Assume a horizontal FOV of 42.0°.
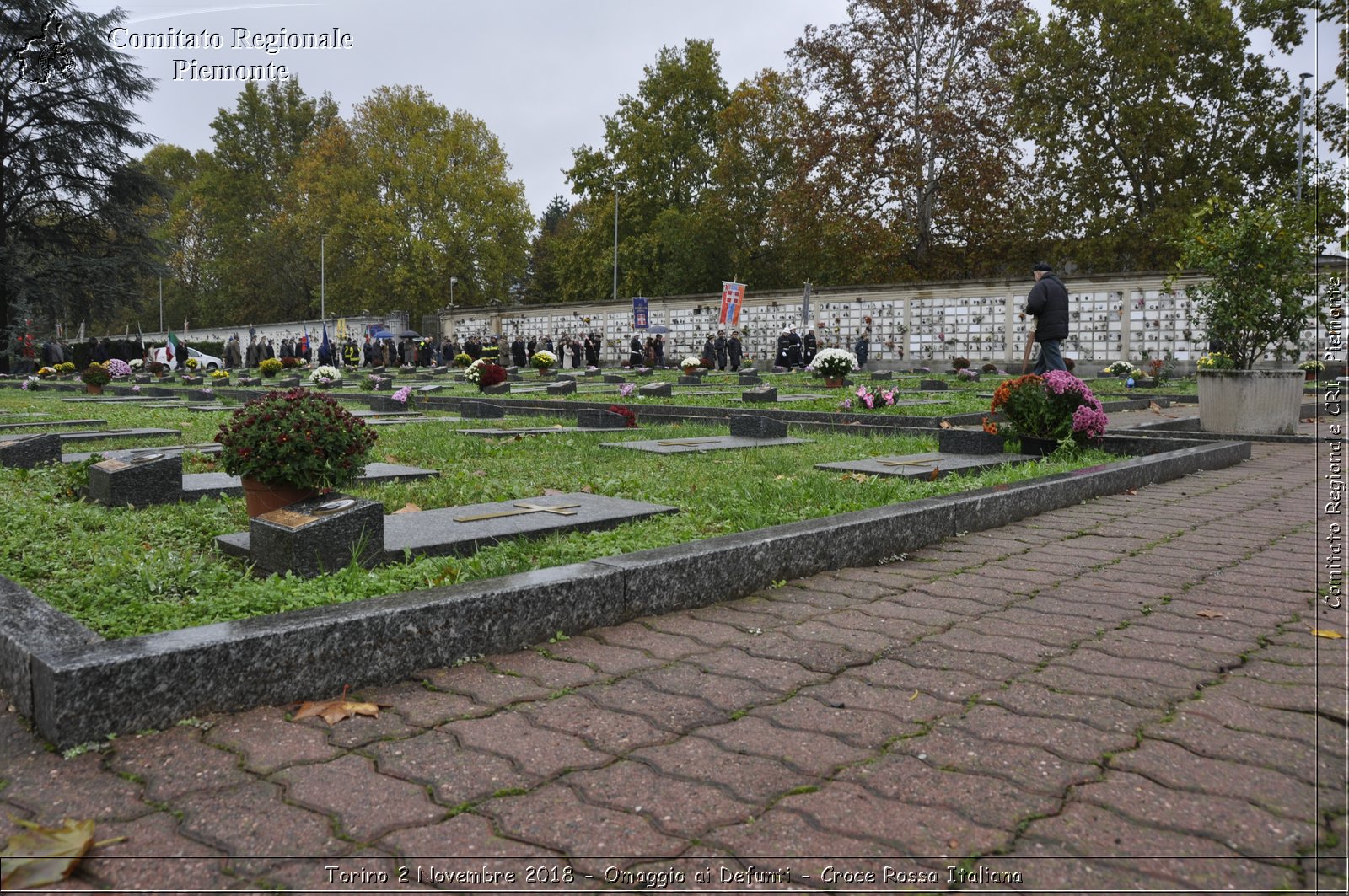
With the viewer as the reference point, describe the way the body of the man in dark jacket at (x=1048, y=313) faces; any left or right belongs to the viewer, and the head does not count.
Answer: facing away from the viewer and to the left of the viewer

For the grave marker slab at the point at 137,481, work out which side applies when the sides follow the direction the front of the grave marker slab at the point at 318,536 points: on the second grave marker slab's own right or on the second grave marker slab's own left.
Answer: on the second grave marker slab's own right

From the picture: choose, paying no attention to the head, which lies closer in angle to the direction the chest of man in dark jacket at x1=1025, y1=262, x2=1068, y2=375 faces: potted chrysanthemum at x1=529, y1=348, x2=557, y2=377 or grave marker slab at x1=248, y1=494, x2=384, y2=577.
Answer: the potted chrysanthemum

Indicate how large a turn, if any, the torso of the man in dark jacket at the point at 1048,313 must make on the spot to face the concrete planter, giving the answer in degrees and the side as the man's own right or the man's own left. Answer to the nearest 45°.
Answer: approximately 135° to the man's own right

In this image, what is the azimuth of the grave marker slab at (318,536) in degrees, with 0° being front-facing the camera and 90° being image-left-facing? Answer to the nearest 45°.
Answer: approximately 45°

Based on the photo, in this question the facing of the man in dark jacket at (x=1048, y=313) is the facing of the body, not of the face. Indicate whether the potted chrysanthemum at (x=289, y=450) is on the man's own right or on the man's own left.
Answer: on the man's own left

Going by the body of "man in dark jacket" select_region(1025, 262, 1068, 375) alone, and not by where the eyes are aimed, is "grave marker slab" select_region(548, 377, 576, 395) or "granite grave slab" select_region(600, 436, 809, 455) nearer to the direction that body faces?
the grave marker slab

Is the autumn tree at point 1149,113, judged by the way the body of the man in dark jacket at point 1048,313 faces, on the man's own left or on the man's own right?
on the man's own right

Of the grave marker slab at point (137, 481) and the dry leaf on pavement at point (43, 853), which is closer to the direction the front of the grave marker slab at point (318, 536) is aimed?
the dry leaf on pavement

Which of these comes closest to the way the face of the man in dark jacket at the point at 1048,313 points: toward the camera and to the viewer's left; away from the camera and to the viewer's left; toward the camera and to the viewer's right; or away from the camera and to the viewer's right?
away from the camera and to the viewer's left
